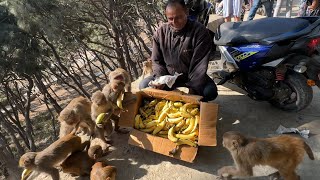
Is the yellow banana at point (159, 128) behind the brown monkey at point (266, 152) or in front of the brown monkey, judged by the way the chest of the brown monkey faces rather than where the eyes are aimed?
in front

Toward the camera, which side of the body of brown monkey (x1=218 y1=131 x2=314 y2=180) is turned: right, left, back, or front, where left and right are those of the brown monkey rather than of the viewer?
left

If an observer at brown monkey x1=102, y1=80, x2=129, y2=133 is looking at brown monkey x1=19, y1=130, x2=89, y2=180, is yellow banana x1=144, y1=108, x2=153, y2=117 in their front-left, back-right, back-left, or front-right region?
back-left
